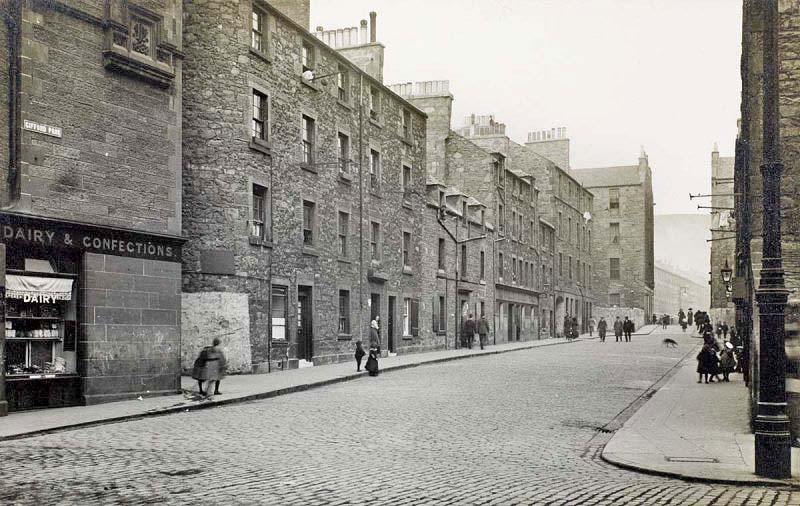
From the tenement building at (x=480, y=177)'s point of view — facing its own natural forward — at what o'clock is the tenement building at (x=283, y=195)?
the tenement building at (x=283, y=195) is roughly at 2 o'clock from the tenement building at (x=480, y=177).

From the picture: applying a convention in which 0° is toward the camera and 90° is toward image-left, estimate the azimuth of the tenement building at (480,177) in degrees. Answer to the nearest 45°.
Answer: approximately 315°

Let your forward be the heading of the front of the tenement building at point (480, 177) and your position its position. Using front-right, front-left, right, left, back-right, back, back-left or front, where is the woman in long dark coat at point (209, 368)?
front-right

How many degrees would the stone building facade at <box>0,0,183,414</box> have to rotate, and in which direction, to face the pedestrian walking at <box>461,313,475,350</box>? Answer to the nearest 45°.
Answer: approximately 90° to its left

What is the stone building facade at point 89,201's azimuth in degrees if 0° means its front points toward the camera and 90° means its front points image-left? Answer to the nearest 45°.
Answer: approximately 315°

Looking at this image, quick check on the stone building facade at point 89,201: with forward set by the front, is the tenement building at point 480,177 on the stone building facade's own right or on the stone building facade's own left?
on the stone building facade's own left
